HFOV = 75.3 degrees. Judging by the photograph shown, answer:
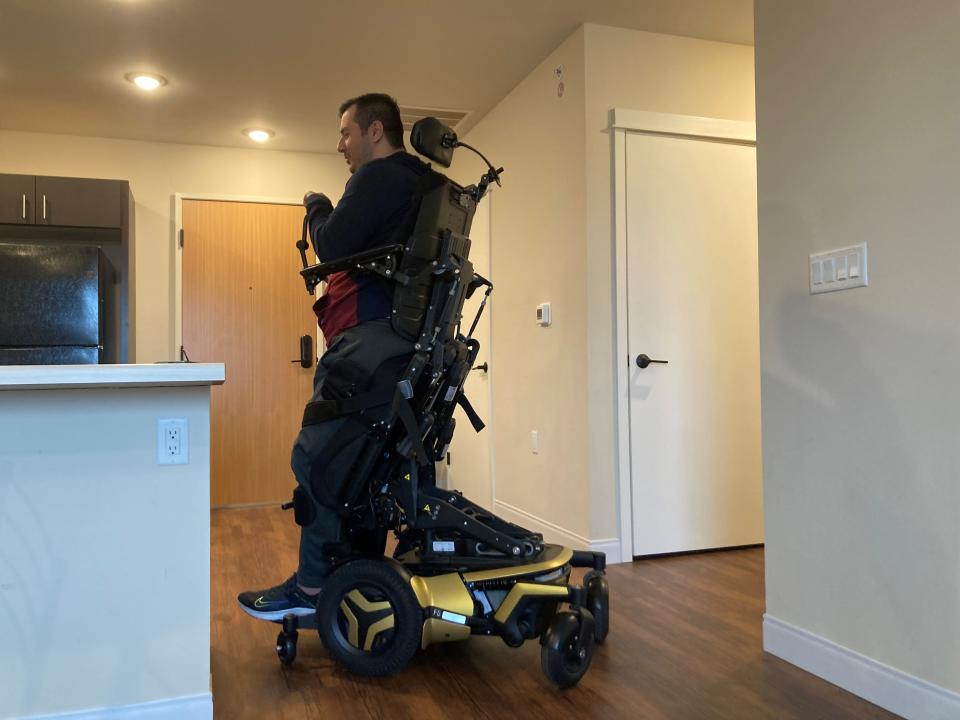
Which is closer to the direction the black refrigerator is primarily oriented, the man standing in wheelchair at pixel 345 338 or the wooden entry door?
the man standing in wheelchair

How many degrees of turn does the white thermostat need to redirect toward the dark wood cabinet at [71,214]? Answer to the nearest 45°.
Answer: approximately 45° to its right

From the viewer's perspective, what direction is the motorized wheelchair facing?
to the viewer's left

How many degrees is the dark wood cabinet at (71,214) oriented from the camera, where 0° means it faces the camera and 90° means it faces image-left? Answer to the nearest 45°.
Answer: approximately 0°

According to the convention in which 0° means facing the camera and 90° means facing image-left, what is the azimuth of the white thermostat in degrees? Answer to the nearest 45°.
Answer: approximately 45°

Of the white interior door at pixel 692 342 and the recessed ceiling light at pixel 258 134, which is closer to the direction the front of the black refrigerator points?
the white interior door

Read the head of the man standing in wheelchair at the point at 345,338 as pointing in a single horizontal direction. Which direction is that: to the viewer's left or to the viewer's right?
to the viewer's left

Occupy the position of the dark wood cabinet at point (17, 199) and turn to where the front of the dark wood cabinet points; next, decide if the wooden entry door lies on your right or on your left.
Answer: on your left

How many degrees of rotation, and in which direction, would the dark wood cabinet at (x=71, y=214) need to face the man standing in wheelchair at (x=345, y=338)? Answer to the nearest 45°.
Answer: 0° — it already faces them

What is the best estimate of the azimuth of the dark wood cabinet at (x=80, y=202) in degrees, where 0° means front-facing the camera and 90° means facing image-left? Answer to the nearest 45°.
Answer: approximately 0°
